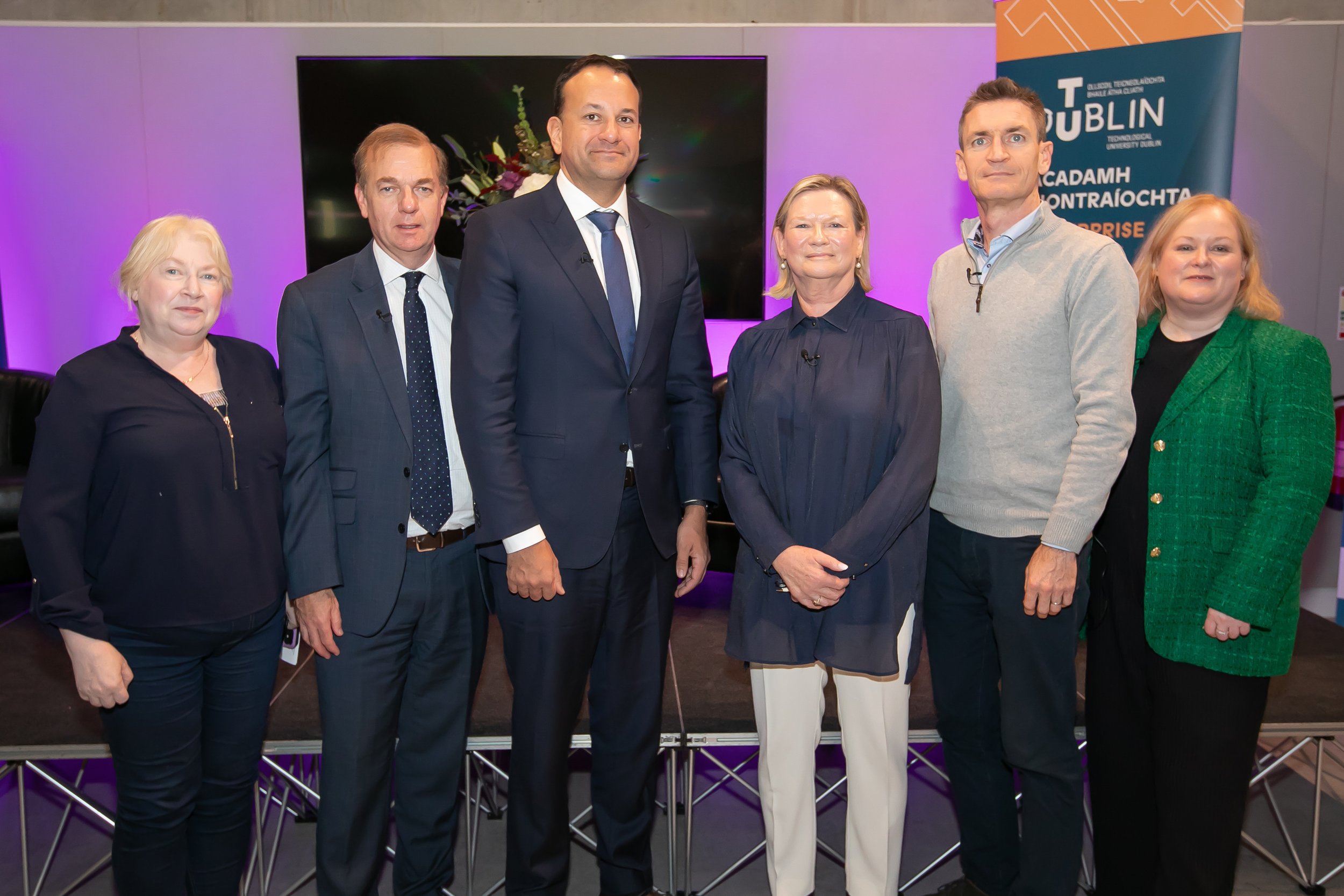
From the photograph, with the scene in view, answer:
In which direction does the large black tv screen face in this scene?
toward the camera

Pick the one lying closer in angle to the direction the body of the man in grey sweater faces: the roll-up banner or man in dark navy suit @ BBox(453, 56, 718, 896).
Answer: the man in dark navy suit

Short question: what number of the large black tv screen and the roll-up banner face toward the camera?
2

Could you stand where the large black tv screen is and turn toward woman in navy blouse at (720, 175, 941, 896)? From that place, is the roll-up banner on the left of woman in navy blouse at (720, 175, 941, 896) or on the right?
left

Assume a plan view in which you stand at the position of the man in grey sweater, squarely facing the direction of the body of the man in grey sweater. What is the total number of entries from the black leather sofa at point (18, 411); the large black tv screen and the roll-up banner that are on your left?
0

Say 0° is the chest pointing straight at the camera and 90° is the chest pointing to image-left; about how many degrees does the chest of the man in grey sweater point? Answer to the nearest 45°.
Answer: approximately 45°

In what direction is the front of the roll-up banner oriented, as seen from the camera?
facing the viewer

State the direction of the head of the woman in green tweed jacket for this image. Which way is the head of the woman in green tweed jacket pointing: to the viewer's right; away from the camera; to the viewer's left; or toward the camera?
toward the camera

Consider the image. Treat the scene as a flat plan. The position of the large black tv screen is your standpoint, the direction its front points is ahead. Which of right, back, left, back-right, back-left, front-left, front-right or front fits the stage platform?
front

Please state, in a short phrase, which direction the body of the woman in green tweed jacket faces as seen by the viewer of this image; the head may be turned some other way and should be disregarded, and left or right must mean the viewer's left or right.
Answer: facing the viewer and to the left of the viewer

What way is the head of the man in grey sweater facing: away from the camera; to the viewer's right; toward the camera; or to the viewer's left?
toward the camera

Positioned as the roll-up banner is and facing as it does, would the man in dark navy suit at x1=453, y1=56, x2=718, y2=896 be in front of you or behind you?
in front

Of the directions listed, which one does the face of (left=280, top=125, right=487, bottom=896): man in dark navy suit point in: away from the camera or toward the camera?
toward the camera

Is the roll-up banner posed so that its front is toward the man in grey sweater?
yes
